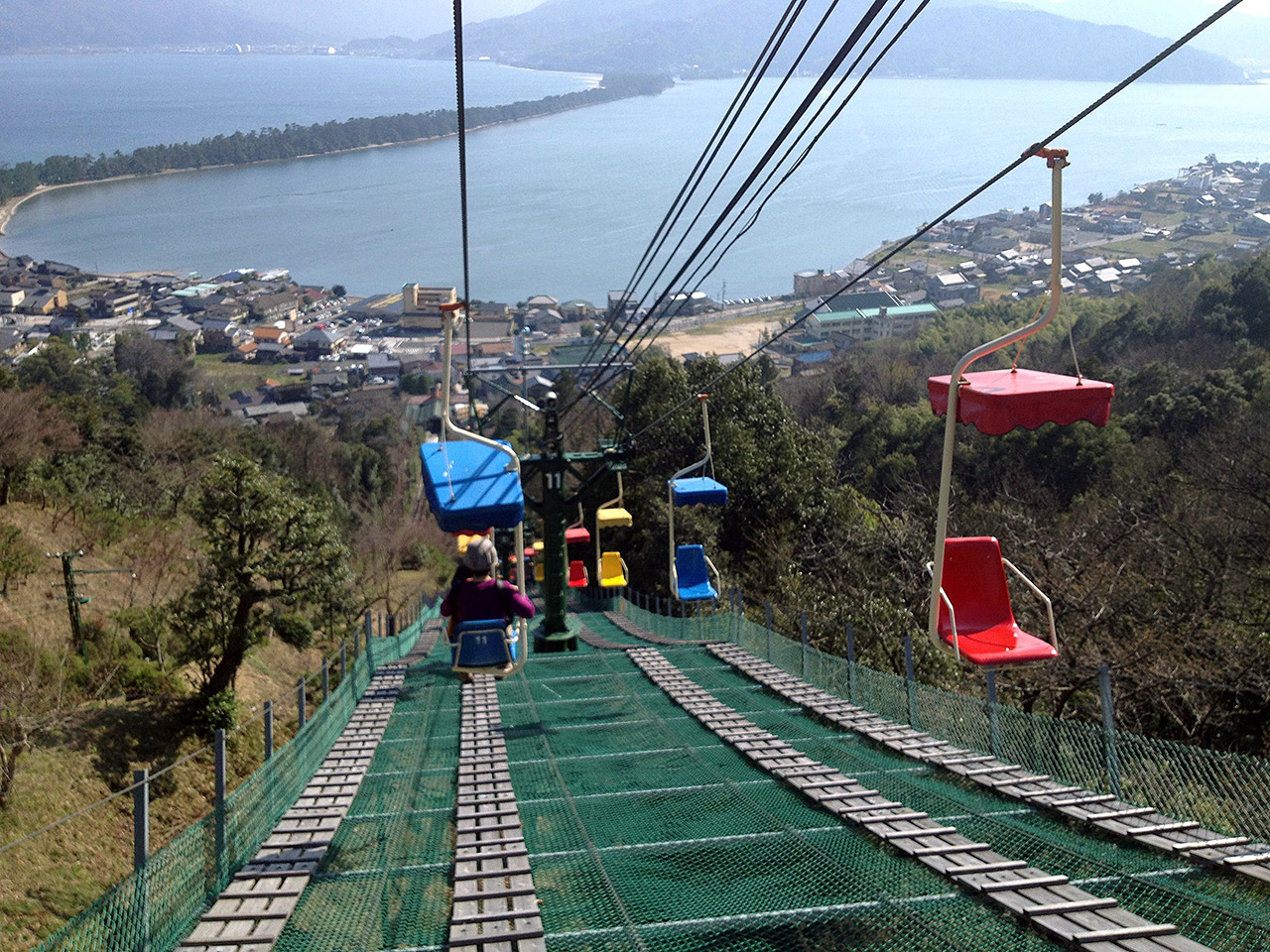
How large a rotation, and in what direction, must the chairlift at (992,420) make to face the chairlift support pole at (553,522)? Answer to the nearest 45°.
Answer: approximately 180°

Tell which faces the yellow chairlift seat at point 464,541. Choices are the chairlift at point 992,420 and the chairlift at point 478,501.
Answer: the chairlift at point 478,501

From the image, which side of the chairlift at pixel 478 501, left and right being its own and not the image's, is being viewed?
back

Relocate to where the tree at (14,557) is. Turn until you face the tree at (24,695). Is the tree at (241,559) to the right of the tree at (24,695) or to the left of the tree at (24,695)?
left

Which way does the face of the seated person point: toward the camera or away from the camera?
away from the camera

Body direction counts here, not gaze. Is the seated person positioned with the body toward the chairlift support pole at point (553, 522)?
yes

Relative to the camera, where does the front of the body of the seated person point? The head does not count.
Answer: away from the camera

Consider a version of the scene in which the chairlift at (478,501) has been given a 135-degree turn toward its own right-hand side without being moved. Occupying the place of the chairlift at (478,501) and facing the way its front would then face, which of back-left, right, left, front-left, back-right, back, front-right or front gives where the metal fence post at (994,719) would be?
front-left
